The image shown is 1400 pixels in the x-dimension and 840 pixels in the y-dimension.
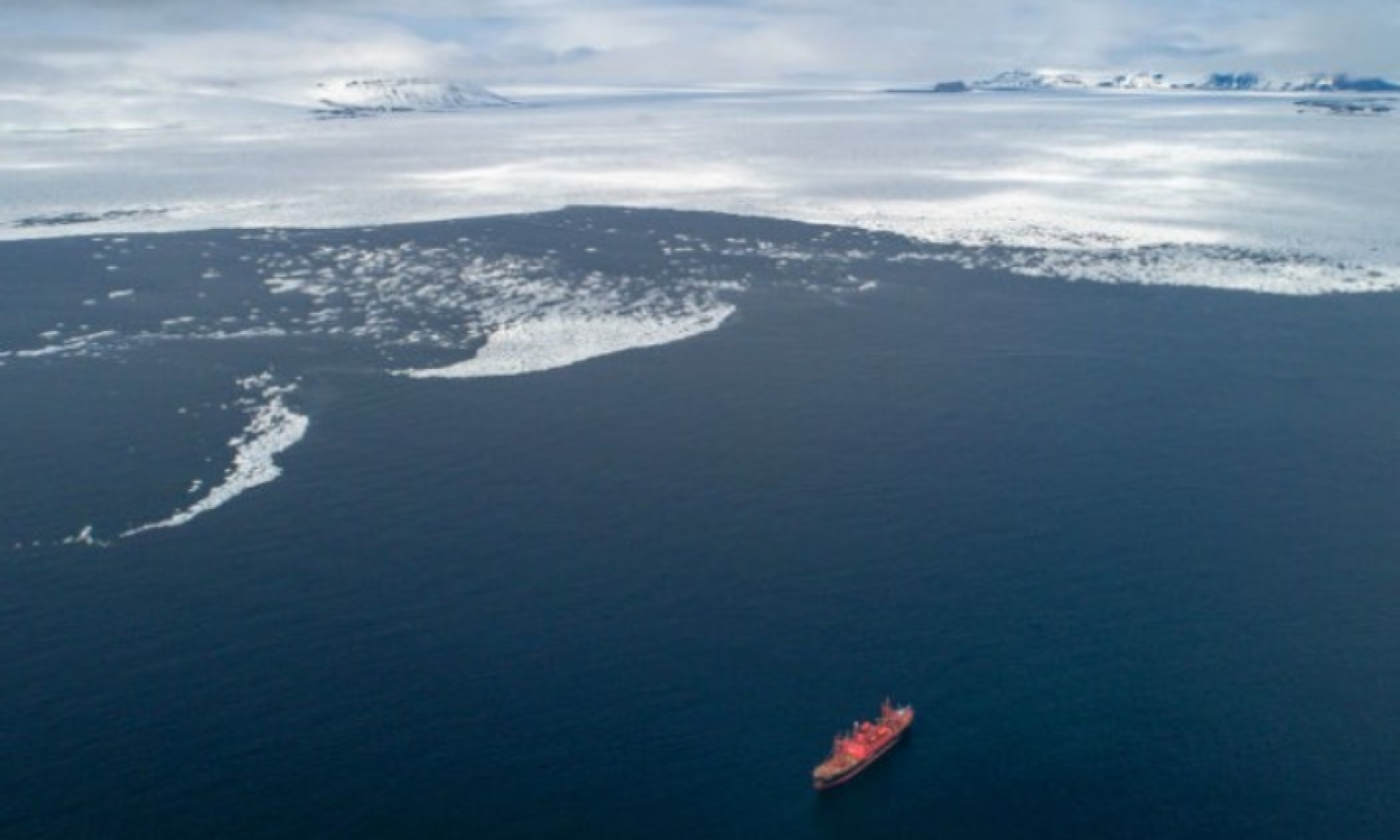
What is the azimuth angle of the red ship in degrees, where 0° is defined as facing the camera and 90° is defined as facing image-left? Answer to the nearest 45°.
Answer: approximately 225°

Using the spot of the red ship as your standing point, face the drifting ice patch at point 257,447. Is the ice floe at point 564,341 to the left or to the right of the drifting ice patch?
right

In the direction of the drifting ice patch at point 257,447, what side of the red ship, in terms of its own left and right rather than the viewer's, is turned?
left

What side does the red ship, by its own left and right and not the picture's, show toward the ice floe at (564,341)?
left

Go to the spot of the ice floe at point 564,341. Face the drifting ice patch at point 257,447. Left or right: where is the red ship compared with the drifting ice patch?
left
